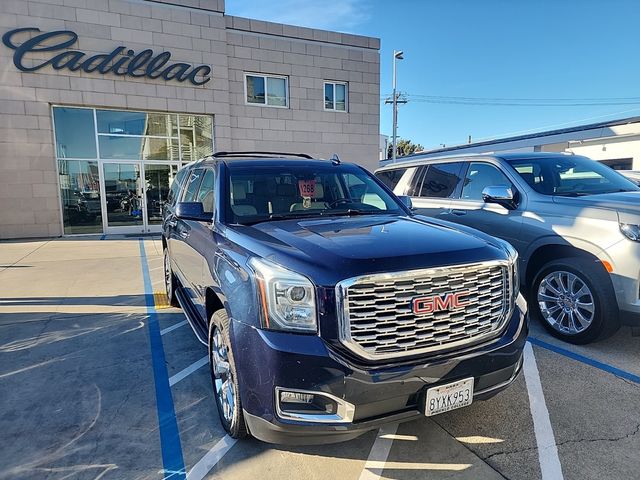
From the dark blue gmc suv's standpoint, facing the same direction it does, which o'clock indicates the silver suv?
The silver suv is roughly at 9 o'clock from the dark blue gmc suv.

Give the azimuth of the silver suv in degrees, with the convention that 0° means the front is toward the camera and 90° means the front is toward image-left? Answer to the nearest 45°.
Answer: approximately 315°

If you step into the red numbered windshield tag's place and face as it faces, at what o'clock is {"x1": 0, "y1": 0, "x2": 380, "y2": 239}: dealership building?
The dealership building is roughly at 5 o'clock from the red numbered windshield tag.

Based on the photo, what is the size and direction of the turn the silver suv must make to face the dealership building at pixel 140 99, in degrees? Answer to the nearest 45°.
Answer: approximately 180°

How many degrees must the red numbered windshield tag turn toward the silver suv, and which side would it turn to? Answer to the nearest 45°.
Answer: approximately 90° to its left

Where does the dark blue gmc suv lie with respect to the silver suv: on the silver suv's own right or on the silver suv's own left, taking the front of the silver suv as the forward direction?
on the silver suv's own right

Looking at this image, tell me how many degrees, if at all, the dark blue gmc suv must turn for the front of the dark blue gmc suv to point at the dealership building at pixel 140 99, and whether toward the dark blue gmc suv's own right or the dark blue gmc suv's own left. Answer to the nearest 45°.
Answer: approximately 180°

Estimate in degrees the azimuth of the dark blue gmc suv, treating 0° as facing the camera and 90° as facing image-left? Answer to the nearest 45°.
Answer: approximately 315°

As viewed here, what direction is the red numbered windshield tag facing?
toward the camera
